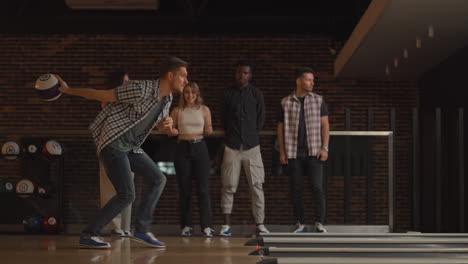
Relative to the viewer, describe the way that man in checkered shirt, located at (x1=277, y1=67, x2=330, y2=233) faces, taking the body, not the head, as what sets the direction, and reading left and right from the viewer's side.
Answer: facing the viewer

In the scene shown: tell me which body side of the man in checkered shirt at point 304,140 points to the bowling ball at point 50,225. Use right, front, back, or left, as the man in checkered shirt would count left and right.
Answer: right

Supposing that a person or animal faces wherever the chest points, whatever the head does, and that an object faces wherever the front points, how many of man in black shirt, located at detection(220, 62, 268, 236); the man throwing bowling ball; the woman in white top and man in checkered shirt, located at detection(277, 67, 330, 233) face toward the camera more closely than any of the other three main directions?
3

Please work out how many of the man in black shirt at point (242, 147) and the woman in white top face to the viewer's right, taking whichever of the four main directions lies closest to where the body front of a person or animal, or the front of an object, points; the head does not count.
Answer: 0

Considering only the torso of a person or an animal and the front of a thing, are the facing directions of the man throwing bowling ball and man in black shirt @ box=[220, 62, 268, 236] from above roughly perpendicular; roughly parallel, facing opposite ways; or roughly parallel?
roughly perpendicular

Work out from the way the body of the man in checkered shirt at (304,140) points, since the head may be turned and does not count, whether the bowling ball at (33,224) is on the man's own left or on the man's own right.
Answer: on the man's own right

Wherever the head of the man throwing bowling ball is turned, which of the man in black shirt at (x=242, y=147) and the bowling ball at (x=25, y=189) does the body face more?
the man in black shirt

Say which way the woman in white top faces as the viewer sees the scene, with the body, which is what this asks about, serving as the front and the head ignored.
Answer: toward the camera

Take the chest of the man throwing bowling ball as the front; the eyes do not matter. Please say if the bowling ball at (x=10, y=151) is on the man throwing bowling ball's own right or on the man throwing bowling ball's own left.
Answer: on the man throwing bowling ball's own left

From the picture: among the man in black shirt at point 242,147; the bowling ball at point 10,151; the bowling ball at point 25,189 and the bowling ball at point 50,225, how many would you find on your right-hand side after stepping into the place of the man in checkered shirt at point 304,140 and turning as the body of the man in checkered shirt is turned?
4

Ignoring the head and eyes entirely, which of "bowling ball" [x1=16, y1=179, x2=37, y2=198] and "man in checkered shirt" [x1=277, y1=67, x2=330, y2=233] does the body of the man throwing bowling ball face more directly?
the man in checkered shirt

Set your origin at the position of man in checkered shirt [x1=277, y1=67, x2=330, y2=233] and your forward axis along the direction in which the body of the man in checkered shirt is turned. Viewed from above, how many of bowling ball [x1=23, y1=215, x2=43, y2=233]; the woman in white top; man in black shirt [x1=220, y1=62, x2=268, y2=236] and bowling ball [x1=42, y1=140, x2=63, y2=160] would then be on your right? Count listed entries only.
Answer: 4

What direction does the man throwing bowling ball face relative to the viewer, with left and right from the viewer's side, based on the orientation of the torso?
facing to the right of the viewer
